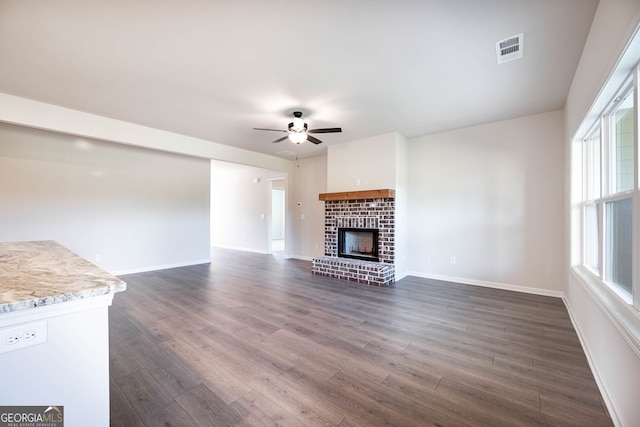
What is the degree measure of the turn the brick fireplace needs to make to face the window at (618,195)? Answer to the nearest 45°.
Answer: approximately 90° to its left

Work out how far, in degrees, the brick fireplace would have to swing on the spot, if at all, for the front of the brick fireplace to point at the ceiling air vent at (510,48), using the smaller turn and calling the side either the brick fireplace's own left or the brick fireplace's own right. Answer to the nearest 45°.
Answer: approximately 90° to the brick fireplace's own left

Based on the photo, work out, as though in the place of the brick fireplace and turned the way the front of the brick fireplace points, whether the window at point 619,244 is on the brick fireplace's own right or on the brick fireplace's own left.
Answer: on the brick fireplace's own left

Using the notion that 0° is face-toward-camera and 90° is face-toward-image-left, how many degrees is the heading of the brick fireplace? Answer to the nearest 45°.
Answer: approximately 45°

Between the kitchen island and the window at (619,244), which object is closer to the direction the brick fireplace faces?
the kitchen island
